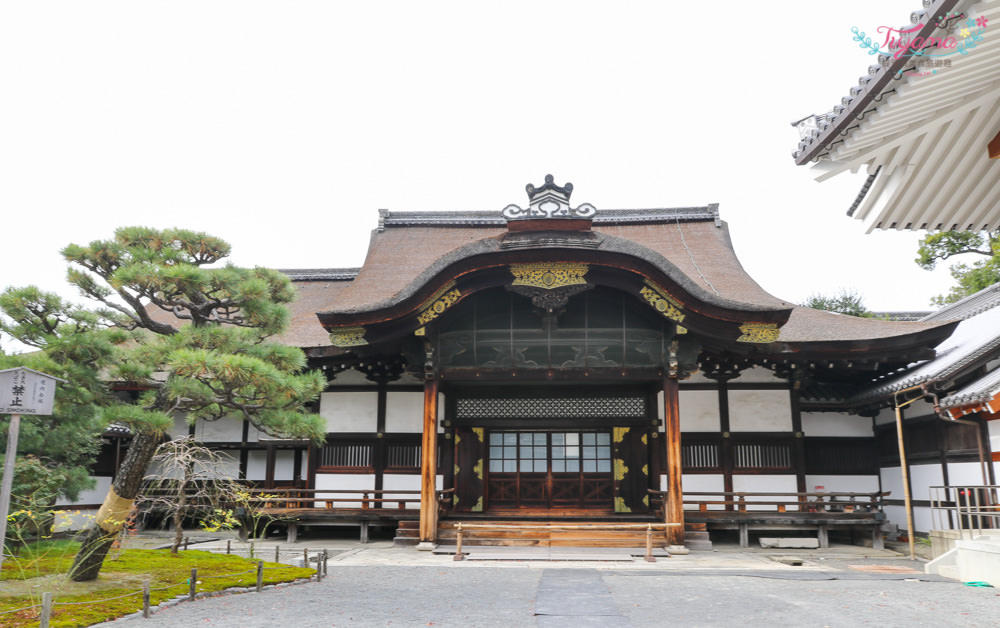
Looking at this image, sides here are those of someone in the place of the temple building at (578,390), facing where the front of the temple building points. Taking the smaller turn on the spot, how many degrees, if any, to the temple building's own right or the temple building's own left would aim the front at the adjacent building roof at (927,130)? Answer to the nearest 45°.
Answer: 0° — it already faces it

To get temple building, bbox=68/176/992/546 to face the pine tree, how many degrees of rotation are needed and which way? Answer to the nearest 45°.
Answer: approximately 45° to its right

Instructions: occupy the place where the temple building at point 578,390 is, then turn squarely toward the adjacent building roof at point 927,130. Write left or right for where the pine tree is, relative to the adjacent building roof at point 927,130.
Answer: right

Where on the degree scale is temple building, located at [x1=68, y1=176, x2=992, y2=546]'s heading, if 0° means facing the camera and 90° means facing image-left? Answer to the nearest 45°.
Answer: approximately 0°

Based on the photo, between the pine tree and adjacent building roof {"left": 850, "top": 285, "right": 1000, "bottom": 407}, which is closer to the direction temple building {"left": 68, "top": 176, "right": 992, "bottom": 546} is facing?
the pine tree

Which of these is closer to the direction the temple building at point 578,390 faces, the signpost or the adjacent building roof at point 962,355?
the signpost

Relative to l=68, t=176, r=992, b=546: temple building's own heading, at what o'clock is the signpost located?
The signpost is roughly at 1 o'clock from the temple building.

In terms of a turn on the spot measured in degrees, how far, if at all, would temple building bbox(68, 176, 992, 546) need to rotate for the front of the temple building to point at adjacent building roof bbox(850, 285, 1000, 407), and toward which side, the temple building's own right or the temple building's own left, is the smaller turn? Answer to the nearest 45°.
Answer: approximately 90° to the temple building's own left
